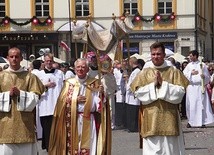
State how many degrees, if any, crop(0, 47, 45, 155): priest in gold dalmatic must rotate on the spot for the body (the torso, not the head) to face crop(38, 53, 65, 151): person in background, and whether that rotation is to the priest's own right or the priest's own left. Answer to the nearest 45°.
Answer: approximately 180°

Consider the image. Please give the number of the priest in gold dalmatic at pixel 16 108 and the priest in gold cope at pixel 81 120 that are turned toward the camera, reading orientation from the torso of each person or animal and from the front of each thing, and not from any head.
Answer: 2

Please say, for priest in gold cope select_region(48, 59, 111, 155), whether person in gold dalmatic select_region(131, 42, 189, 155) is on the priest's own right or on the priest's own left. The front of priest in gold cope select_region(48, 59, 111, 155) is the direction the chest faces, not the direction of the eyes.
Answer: on the priest's own left

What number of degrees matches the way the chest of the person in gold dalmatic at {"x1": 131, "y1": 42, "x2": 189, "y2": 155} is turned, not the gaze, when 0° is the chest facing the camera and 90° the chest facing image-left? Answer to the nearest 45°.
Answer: approximately 0°

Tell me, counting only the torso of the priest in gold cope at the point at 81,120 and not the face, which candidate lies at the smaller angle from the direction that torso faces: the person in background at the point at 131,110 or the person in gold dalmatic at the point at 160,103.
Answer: the person in gold dalmatic
